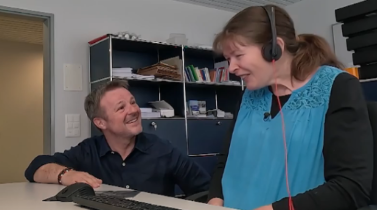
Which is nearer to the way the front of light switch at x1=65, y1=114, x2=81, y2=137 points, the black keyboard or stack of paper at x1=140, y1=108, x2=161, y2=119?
the black keyboard

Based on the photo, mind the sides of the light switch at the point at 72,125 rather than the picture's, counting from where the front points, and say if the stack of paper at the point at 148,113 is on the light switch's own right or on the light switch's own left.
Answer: on the light switch's own left

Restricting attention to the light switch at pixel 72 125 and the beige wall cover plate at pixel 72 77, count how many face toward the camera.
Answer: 2

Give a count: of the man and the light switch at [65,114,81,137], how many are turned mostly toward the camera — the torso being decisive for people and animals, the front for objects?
2

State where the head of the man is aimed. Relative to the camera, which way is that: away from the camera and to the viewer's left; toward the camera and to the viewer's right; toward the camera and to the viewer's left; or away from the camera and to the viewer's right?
toward the camera and to the viewer's right

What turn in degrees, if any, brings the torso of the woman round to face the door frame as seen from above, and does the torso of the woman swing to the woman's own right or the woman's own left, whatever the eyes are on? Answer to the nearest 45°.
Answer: approximately 90° to the woman's own right

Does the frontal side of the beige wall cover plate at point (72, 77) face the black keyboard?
yes

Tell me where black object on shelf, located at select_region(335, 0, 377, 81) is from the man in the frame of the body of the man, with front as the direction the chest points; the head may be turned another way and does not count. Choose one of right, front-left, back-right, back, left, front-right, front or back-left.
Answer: left

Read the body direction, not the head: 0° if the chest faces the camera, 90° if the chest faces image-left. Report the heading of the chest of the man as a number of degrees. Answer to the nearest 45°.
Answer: approximately 0°
